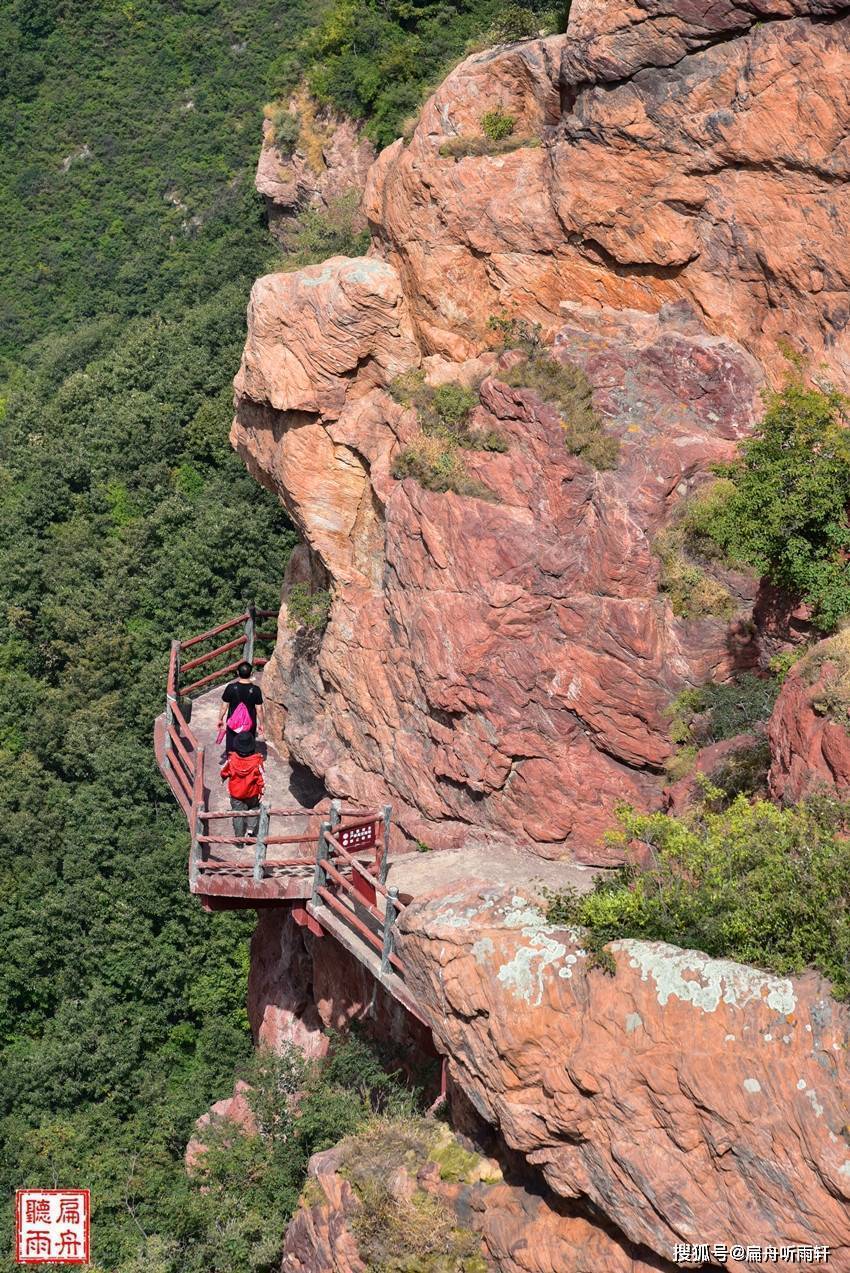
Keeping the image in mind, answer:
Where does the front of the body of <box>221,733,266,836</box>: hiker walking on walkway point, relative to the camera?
away from the camera

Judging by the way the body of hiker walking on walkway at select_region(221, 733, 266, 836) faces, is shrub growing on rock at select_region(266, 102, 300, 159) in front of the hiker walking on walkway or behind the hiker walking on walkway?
in front

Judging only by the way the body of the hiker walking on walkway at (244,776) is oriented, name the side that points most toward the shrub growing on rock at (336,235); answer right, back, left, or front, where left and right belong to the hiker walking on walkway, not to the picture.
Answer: front

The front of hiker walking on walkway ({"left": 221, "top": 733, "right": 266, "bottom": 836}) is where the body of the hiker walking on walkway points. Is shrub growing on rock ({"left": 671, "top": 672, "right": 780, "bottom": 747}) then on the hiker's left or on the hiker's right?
on the hiker's right

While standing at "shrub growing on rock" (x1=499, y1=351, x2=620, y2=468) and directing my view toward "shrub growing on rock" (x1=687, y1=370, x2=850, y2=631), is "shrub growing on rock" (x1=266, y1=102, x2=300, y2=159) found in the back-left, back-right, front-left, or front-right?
back-left
